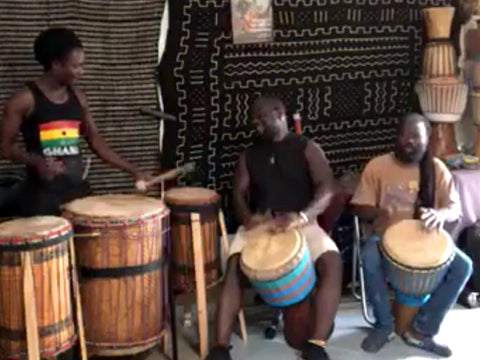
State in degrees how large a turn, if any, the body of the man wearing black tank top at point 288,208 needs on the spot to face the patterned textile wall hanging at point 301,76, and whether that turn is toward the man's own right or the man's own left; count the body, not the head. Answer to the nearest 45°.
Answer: approximately 180°

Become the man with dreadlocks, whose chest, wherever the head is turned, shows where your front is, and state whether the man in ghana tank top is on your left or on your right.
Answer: on your right

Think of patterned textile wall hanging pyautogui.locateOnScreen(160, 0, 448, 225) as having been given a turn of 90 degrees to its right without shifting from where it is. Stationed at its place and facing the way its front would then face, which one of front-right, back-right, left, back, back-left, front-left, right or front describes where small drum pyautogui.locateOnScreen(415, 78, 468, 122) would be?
back

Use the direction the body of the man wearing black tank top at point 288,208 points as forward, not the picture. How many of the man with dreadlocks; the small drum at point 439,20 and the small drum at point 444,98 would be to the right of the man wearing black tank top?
0

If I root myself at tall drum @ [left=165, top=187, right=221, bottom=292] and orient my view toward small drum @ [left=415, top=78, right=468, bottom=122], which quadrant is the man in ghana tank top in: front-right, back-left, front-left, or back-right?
back-left

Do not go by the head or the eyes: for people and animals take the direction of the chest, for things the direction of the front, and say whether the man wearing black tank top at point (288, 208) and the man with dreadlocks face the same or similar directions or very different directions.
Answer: same or similar directions

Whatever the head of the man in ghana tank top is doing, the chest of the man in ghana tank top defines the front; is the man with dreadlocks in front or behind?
in front

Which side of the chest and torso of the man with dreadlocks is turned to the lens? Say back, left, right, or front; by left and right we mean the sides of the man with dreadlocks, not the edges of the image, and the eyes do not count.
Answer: front

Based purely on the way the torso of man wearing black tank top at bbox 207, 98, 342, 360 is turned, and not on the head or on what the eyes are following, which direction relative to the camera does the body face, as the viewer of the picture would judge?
toward the camera

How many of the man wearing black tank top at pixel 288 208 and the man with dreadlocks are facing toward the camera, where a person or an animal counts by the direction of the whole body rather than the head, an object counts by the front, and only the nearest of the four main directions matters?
2

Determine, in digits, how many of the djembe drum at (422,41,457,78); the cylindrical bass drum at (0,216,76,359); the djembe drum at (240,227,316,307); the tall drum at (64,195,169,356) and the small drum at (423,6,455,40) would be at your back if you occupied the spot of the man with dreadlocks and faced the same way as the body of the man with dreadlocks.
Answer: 2

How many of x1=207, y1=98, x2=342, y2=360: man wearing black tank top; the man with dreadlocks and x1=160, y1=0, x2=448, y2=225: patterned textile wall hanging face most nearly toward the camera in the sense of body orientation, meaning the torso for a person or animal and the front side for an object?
3

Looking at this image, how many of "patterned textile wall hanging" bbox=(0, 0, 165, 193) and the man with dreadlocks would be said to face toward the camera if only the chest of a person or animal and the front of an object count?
2

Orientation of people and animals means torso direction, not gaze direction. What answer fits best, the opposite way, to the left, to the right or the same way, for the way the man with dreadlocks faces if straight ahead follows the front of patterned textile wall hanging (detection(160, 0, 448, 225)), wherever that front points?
the same way

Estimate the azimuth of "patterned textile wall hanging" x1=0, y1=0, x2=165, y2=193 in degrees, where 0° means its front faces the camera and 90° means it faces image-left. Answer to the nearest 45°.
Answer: approximately 0°

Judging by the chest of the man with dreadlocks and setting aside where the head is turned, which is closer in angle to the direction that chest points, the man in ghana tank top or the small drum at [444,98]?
the man in ghana tank top

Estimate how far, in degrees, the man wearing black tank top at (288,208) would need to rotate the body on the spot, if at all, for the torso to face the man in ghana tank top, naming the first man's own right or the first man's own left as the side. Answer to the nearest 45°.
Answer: approximately 90° to the first man's own right

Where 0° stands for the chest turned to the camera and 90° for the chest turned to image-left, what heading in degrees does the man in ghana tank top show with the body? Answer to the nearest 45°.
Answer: approximately 315°
